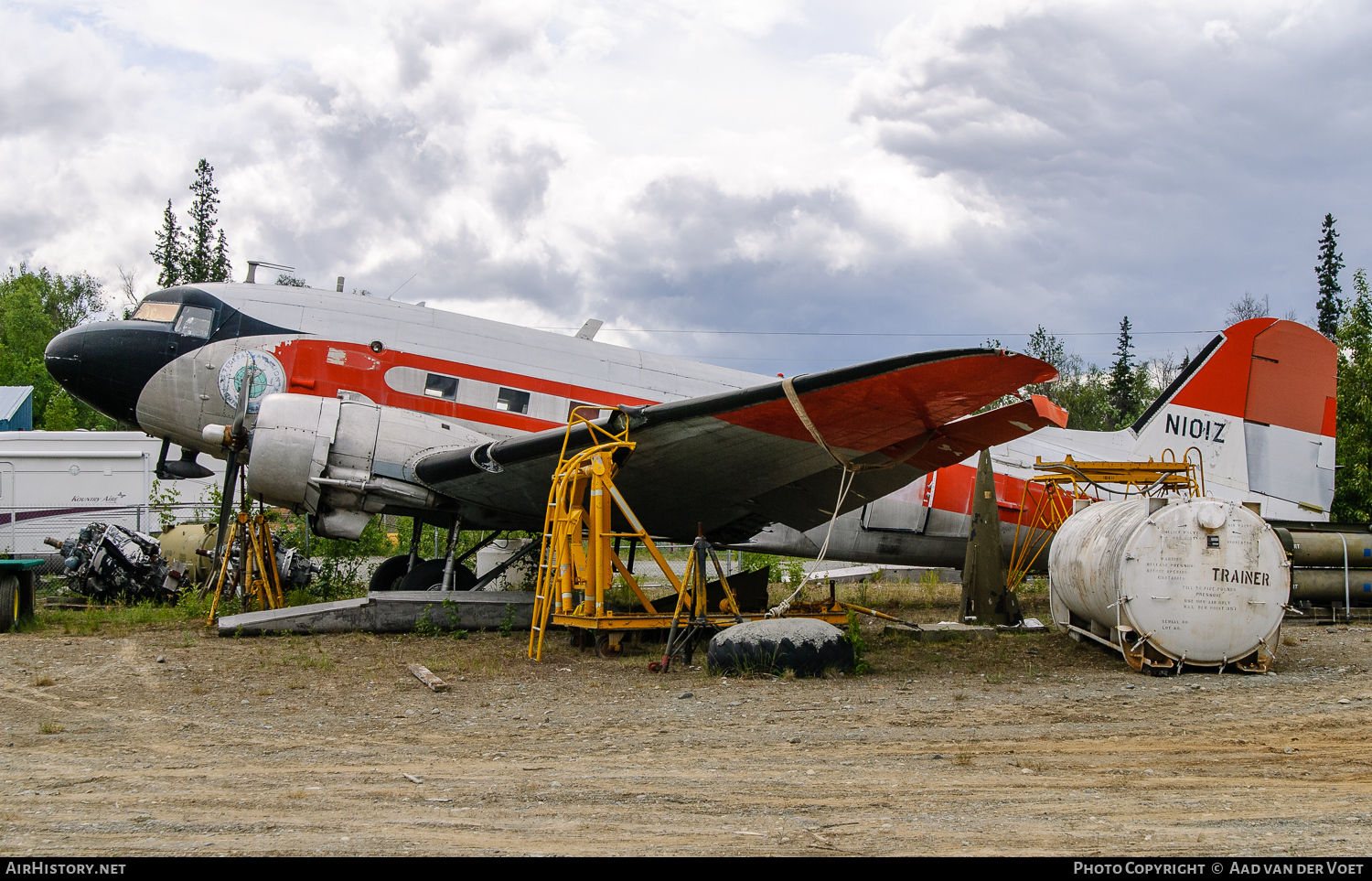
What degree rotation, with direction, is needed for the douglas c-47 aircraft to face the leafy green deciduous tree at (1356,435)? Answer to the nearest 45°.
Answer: approximately 180°

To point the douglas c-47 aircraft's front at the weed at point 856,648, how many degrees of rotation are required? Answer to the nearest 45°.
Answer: approximately 90° to its left

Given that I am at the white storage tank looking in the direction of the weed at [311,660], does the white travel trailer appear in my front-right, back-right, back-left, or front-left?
front-right

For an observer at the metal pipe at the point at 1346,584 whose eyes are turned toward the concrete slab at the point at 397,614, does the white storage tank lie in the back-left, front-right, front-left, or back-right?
front-left

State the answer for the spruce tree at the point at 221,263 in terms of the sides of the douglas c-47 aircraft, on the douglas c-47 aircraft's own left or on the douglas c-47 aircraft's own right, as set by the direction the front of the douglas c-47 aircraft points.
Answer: on the douglas c-47 aircraft's own right

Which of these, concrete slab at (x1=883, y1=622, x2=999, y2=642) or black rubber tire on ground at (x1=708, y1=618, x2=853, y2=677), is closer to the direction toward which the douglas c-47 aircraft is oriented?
the black rubber tire on ground

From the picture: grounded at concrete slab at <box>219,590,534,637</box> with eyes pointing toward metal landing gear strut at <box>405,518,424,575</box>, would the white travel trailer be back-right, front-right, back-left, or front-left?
front-left
